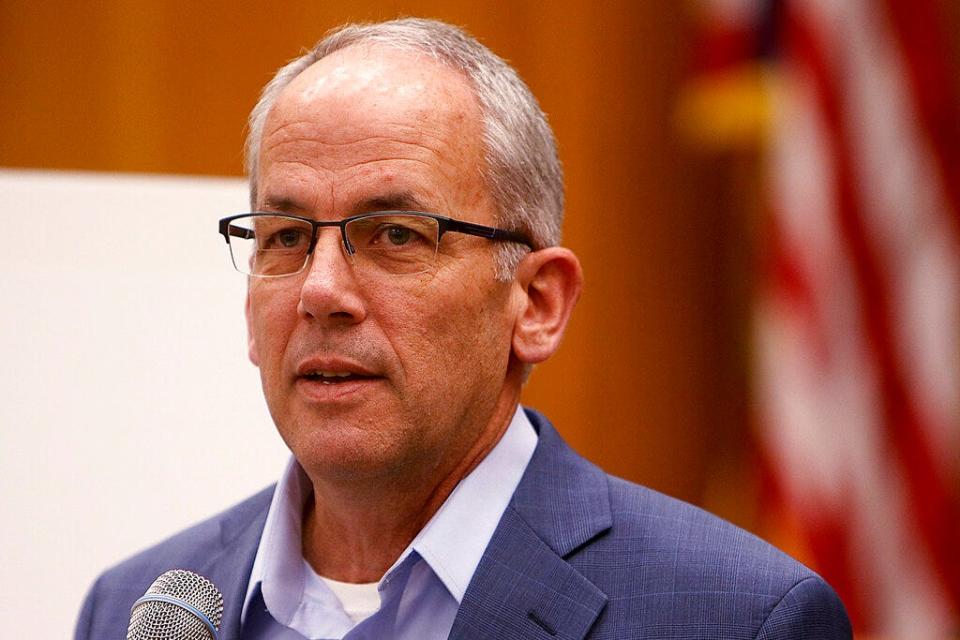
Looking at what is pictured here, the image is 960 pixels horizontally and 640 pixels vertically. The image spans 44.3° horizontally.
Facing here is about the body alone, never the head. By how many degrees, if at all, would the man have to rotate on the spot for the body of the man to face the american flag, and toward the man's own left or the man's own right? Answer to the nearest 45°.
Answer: approximately 180°

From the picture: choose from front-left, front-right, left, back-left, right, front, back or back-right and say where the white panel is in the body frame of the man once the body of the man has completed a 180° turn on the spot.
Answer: left

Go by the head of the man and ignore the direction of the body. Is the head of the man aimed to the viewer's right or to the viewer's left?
to the viewer's left

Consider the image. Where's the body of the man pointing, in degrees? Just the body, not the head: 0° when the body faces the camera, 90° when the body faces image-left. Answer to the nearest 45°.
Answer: approximately 45°
